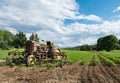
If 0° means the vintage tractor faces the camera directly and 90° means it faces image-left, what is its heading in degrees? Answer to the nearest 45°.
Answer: approximately 45°
